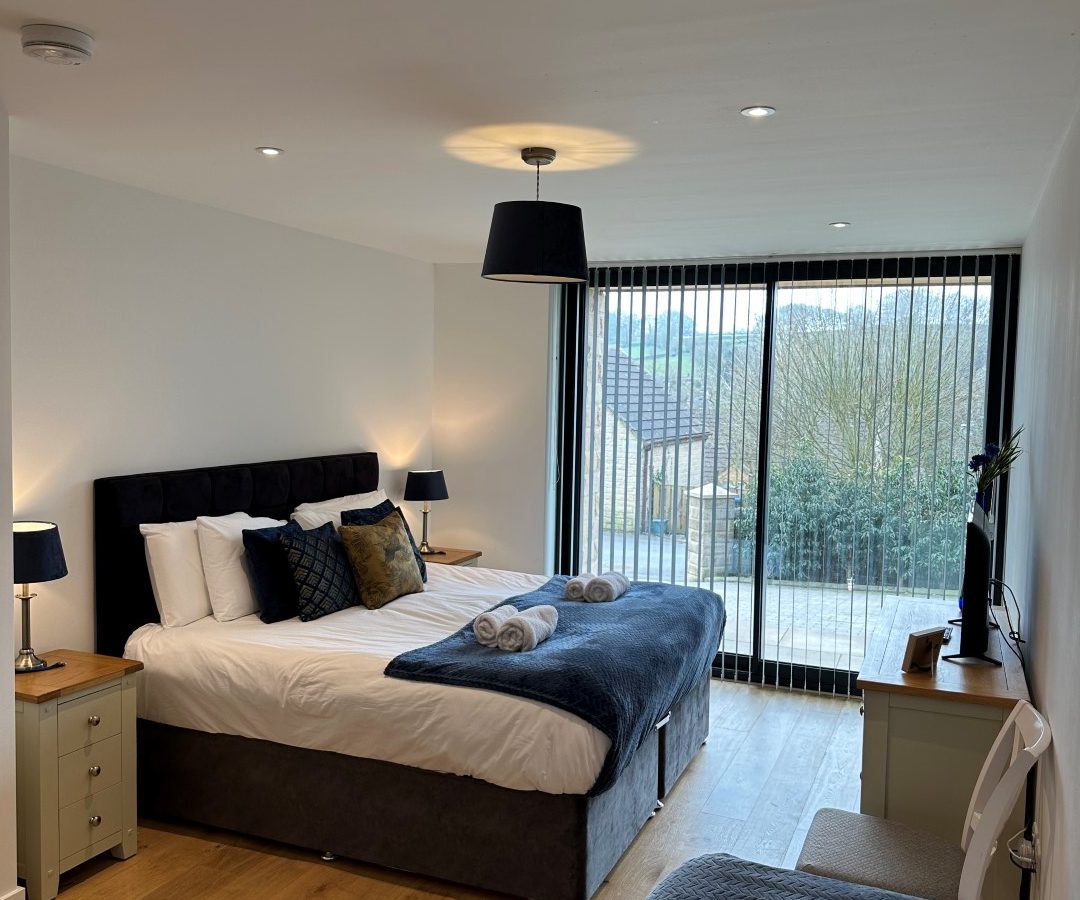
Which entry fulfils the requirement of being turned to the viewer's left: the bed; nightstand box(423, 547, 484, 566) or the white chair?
the white chair

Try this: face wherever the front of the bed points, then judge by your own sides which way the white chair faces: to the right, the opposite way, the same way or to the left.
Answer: the opposite way

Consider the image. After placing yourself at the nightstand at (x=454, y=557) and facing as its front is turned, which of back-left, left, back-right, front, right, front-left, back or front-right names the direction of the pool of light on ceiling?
front-right

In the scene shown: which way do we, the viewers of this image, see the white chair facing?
facing to the left of the viewer

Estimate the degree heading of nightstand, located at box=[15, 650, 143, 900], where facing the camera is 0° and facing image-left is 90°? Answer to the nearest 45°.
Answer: approximately 315°

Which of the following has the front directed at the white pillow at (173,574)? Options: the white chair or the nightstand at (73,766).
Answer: the white chair

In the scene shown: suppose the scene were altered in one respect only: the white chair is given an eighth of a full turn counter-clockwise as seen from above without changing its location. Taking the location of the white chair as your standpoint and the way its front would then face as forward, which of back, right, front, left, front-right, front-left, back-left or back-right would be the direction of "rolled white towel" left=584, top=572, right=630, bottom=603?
right

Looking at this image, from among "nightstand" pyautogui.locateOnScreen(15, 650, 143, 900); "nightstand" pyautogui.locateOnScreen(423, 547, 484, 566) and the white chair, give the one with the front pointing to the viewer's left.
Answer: the white chair

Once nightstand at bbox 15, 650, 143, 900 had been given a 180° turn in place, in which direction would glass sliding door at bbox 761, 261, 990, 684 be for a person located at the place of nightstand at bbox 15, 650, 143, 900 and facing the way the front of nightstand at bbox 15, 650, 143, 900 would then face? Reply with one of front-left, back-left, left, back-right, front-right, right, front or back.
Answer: back-right

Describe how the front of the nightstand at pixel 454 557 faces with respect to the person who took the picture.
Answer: facing the viewer and to the right of the viewer

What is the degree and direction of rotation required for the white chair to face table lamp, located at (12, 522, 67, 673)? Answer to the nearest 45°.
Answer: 0° — it already faces it

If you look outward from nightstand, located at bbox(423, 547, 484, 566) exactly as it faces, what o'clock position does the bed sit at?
The bed is roughly at 2 o'clock from the nightstand.

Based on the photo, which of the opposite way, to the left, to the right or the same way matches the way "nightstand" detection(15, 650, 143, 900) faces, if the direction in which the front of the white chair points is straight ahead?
the opposite way

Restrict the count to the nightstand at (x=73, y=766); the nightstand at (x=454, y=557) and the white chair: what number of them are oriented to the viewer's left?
1

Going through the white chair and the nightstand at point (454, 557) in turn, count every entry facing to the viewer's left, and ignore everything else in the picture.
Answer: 1

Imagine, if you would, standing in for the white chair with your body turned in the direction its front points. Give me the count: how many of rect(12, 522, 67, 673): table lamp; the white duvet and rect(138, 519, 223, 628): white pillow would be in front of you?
3

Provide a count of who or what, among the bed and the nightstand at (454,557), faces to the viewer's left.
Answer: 0
